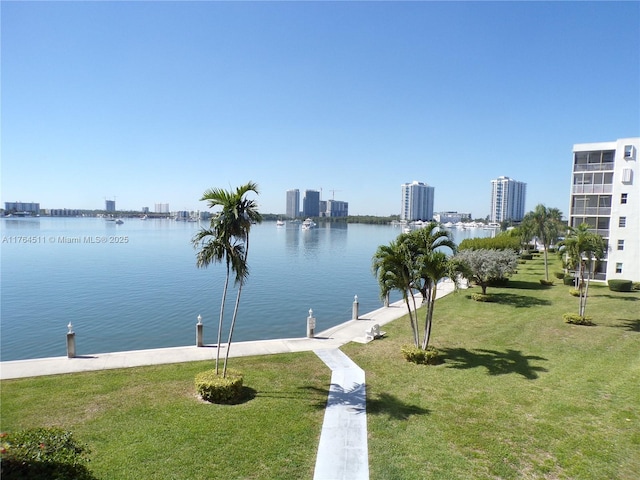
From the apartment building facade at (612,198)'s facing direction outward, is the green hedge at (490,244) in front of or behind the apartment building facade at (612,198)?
in front

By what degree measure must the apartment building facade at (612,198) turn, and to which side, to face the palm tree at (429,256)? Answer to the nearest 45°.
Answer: approximately 45° to its left

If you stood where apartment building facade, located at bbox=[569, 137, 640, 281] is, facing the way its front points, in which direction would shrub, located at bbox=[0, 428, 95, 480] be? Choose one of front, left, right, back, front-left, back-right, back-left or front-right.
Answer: front-left

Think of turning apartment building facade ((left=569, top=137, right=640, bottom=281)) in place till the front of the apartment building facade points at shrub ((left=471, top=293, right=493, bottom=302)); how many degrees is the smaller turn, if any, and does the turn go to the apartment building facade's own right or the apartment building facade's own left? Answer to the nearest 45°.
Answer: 0° — it already faces it

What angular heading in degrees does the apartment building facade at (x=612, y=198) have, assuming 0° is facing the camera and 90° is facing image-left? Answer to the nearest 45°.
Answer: approximately 45°

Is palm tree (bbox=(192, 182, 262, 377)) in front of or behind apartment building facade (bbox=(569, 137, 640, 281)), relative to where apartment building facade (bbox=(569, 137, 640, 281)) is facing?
in front

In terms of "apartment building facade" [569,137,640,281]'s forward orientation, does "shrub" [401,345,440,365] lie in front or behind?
in front

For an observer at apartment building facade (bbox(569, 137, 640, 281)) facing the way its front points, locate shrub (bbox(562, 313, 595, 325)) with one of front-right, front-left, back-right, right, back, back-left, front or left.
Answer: front-left

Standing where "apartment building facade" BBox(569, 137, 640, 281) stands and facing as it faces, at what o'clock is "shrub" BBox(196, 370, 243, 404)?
The shrub is roughly at 11 o'clock from the apartment building facade.

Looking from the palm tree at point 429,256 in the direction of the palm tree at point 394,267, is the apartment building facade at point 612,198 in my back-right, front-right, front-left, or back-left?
back-right
